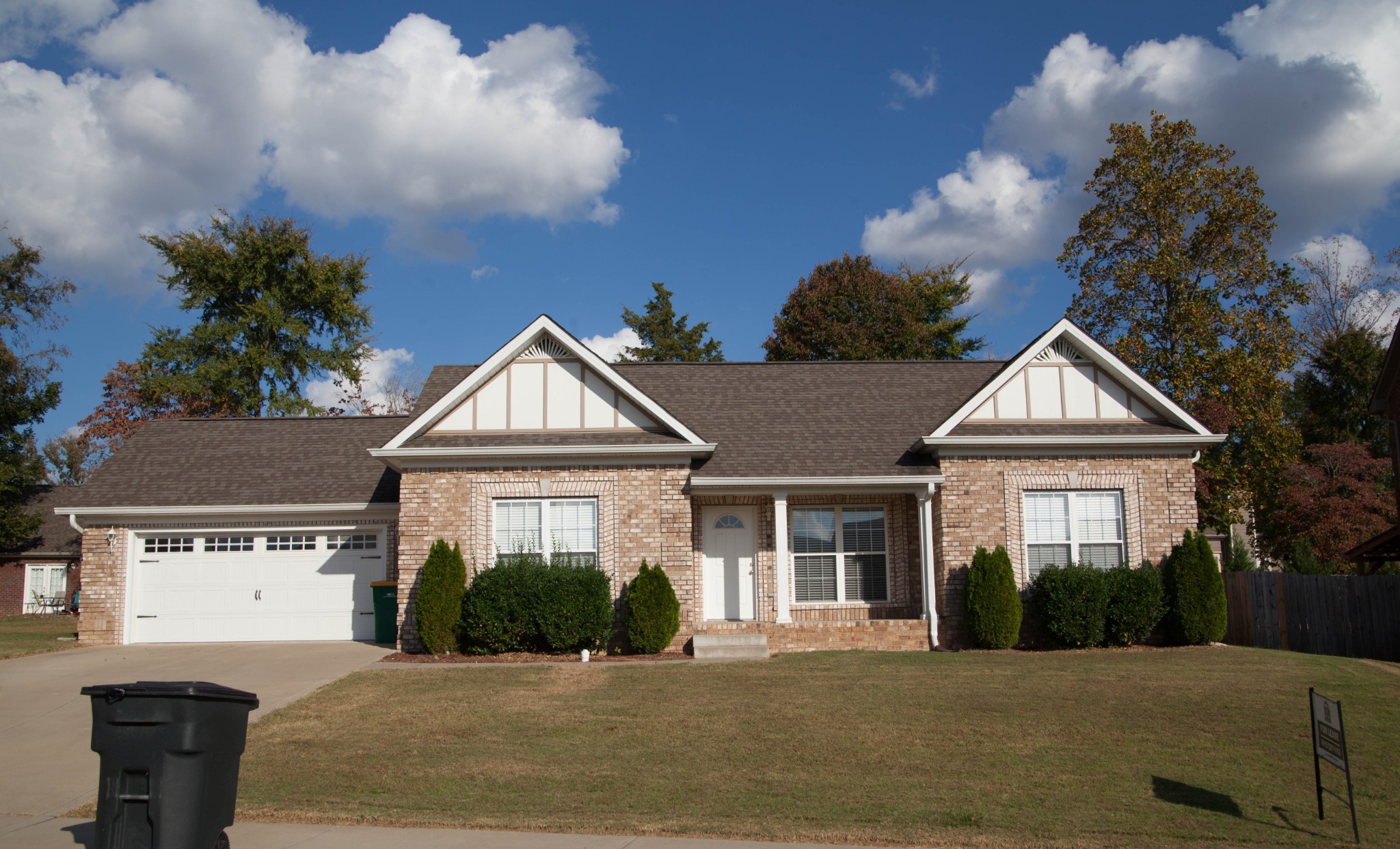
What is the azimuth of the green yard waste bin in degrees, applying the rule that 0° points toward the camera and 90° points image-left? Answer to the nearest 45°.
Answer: approximately 0°

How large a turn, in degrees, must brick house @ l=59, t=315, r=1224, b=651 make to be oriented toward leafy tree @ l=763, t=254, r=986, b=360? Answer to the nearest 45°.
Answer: approximately 180°

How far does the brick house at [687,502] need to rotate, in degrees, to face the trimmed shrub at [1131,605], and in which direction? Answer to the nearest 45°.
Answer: approximately 90° to its left

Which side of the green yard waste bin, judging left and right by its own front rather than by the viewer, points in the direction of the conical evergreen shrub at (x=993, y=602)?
left

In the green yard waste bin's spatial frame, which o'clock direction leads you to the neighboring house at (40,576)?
The neighboring house is roughly at 5 o'clock from the green yard waste bin.

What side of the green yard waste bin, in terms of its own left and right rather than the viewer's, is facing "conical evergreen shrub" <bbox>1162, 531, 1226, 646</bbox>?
left

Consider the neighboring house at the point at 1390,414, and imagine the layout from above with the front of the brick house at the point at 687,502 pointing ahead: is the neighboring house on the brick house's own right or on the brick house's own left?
on the brick house's own left

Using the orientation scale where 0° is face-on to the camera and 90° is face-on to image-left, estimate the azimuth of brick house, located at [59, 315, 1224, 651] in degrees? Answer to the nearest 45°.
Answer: approximately 0°

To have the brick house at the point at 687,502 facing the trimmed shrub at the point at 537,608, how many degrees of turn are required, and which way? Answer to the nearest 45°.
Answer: approximately 45° to its right
